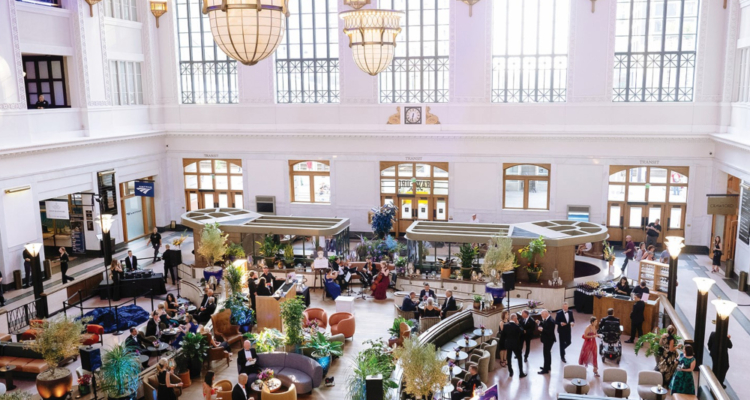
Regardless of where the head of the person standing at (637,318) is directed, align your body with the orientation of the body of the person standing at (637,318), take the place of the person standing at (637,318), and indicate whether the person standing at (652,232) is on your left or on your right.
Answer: on your right

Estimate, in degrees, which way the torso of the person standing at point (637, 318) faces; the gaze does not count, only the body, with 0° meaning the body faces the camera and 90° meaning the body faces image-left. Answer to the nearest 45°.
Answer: approximately 90°

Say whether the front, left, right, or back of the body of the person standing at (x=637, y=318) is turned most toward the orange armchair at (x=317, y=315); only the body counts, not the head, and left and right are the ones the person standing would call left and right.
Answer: front

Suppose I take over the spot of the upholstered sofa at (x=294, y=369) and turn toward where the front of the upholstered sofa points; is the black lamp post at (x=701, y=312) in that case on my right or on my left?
on my left

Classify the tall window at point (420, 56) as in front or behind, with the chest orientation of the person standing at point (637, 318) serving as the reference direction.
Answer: in front

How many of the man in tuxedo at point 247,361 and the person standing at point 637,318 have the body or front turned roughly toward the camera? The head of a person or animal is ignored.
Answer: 1

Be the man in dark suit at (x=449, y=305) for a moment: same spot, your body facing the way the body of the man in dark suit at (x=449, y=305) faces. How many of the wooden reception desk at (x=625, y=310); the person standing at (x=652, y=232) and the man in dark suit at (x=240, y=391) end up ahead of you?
1
